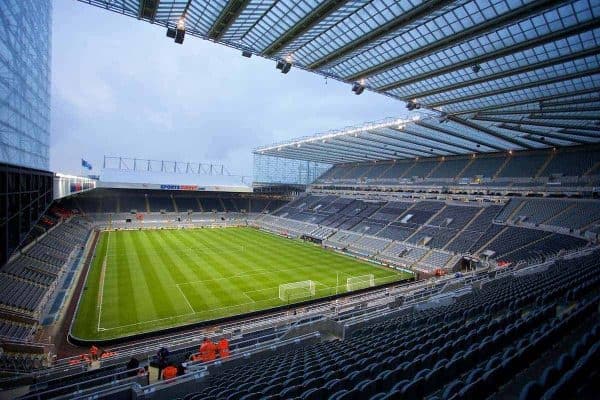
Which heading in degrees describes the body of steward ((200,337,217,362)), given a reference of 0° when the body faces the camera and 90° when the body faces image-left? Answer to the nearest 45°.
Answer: approximately 180°

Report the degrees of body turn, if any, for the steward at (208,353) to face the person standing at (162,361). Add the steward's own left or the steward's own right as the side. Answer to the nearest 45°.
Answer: approximately 90° to the steward's own left

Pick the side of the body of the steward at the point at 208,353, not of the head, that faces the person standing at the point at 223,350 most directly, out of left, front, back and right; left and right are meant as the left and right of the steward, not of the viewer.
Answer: right

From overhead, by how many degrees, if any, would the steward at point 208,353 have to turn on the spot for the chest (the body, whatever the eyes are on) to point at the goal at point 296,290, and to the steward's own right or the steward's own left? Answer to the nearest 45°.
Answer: approximately 45° to the steward's own right
